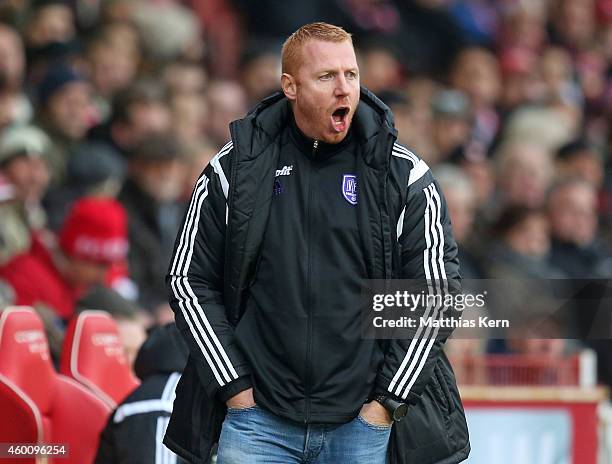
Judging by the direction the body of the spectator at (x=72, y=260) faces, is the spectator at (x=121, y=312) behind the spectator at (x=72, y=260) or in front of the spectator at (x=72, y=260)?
in front

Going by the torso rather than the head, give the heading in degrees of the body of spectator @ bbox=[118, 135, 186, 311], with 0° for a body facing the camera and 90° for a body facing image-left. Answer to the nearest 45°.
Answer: approximately 315°

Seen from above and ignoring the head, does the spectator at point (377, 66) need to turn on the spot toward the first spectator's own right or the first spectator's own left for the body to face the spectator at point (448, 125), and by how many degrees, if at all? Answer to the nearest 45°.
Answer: approximately 90° to the first spectator's own left

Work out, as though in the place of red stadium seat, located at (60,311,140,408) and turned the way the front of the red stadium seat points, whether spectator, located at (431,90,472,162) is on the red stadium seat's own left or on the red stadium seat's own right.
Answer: on the red stadium seat's own left

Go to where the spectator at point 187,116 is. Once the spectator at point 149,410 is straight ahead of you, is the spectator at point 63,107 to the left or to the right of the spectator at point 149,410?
right

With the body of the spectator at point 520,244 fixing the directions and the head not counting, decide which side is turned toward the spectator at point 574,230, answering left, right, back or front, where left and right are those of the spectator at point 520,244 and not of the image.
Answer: left

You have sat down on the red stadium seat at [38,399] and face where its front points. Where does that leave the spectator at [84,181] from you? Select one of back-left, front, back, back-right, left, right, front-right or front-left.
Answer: back-left

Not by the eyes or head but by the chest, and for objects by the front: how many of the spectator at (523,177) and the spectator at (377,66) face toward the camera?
2

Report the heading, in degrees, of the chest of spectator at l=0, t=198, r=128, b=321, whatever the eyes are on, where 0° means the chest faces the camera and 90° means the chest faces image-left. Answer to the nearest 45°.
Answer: approximately 315°

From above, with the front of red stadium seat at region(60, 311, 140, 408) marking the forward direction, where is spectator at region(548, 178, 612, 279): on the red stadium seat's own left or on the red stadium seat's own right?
on the red stadium seat's own left

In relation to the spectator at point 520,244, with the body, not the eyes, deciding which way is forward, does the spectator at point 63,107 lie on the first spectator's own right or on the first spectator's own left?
on the first spectator's own right

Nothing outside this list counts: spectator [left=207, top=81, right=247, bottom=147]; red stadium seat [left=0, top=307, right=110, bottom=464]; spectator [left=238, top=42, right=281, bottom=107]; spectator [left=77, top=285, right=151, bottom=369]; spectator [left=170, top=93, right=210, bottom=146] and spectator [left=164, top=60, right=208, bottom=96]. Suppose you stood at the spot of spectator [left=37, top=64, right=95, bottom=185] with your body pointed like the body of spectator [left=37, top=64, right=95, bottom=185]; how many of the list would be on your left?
4
